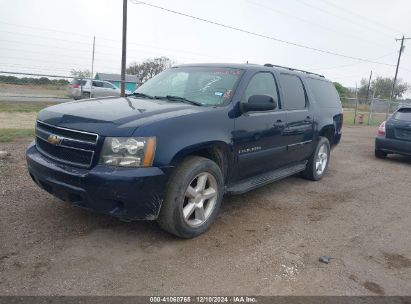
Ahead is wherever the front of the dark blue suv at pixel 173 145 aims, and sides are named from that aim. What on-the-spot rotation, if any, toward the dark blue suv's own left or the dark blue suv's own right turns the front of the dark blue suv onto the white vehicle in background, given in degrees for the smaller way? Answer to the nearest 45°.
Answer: approximately 135° to the dark blue suv's own right

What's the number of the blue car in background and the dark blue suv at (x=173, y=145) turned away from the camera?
1

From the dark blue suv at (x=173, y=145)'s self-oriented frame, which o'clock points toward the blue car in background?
The blue car in background is roughly at 6 o'clock from the dark blue suv.

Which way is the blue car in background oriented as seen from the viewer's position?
away from the camera

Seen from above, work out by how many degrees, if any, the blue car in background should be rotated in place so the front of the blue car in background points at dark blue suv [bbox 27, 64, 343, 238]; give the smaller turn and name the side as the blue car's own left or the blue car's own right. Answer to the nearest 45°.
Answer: approximately 180°

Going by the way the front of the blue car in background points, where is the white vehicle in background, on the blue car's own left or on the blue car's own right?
on the blue car's own left

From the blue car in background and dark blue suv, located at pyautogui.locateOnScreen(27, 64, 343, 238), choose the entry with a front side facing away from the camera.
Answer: the blue car in background

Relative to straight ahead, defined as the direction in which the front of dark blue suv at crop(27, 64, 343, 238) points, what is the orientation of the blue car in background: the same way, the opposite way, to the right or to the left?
the opposite way

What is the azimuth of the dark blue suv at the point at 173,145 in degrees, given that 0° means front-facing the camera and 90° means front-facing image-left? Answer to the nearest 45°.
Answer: approximately 45°

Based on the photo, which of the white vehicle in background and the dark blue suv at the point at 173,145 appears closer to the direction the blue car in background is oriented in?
the white vehicle in background
